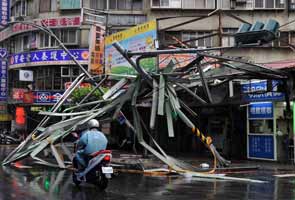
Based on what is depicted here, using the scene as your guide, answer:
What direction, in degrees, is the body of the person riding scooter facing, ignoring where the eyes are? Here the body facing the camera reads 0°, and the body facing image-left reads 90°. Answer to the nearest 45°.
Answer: approximately 135°

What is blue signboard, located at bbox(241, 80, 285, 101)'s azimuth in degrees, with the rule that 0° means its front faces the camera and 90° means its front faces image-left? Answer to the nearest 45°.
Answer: approximately 0°

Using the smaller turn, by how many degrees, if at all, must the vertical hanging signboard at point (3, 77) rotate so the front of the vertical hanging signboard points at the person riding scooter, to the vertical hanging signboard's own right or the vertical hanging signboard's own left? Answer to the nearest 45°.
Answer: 0° — it already faces them

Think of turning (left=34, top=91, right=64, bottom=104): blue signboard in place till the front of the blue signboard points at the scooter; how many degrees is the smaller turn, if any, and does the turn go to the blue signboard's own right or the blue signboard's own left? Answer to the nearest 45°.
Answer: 0° — it already faces it

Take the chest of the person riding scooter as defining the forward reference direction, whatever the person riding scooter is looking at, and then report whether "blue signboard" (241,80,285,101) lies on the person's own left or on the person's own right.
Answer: on the person's own right

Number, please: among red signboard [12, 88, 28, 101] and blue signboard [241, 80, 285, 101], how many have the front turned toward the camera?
2
